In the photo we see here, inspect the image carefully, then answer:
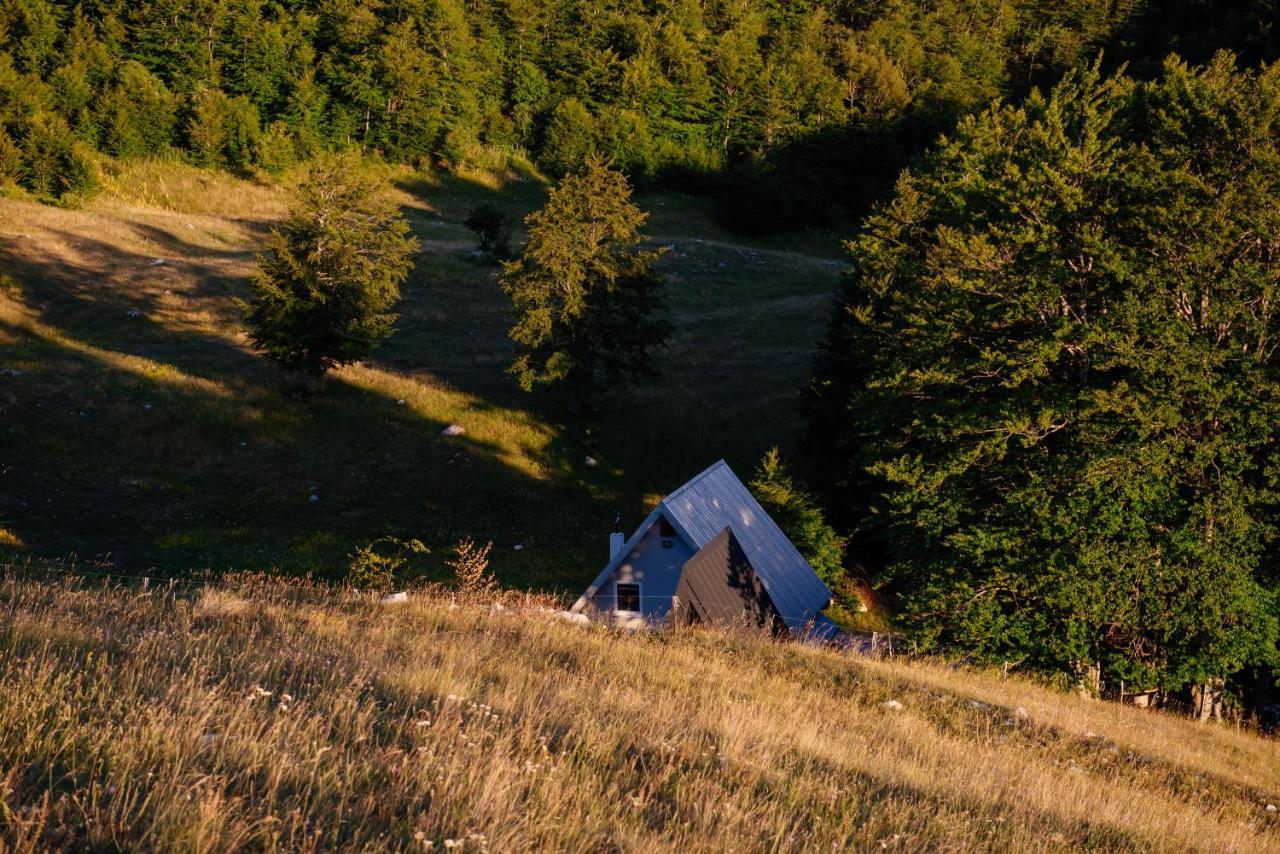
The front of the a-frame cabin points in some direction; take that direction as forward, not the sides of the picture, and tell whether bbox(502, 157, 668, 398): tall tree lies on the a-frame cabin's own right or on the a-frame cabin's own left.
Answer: on the a-frame cabin's own right

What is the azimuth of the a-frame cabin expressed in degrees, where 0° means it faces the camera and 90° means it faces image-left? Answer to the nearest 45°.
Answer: approximately 45°

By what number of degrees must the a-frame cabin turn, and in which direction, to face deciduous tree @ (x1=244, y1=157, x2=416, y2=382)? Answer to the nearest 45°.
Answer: approximately 90° to its right
